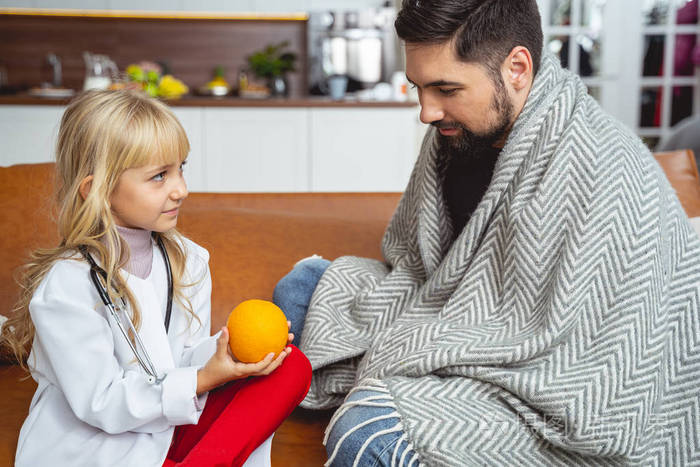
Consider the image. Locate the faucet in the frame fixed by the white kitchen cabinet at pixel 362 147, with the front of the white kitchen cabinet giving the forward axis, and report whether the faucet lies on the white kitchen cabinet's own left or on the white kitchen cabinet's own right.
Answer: on the white kitchen cabinet's own right

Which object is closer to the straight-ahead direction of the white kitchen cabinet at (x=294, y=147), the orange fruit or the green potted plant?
the orange fruit

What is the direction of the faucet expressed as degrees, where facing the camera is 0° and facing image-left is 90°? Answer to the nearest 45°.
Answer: approximately 45°

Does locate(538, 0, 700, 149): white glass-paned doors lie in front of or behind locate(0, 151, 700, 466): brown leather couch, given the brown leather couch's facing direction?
behind

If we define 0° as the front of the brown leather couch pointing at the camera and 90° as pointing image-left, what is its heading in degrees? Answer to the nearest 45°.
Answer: approximately 0°

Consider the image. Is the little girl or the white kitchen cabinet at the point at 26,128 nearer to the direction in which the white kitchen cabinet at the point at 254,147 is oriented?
the little girl

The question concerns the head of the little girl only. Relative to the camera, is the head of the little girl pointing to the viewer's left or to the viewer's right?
to the viewer's right

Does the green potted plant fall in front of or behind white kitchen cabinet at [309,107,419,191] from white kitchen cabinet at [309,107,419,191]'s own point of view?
behind
